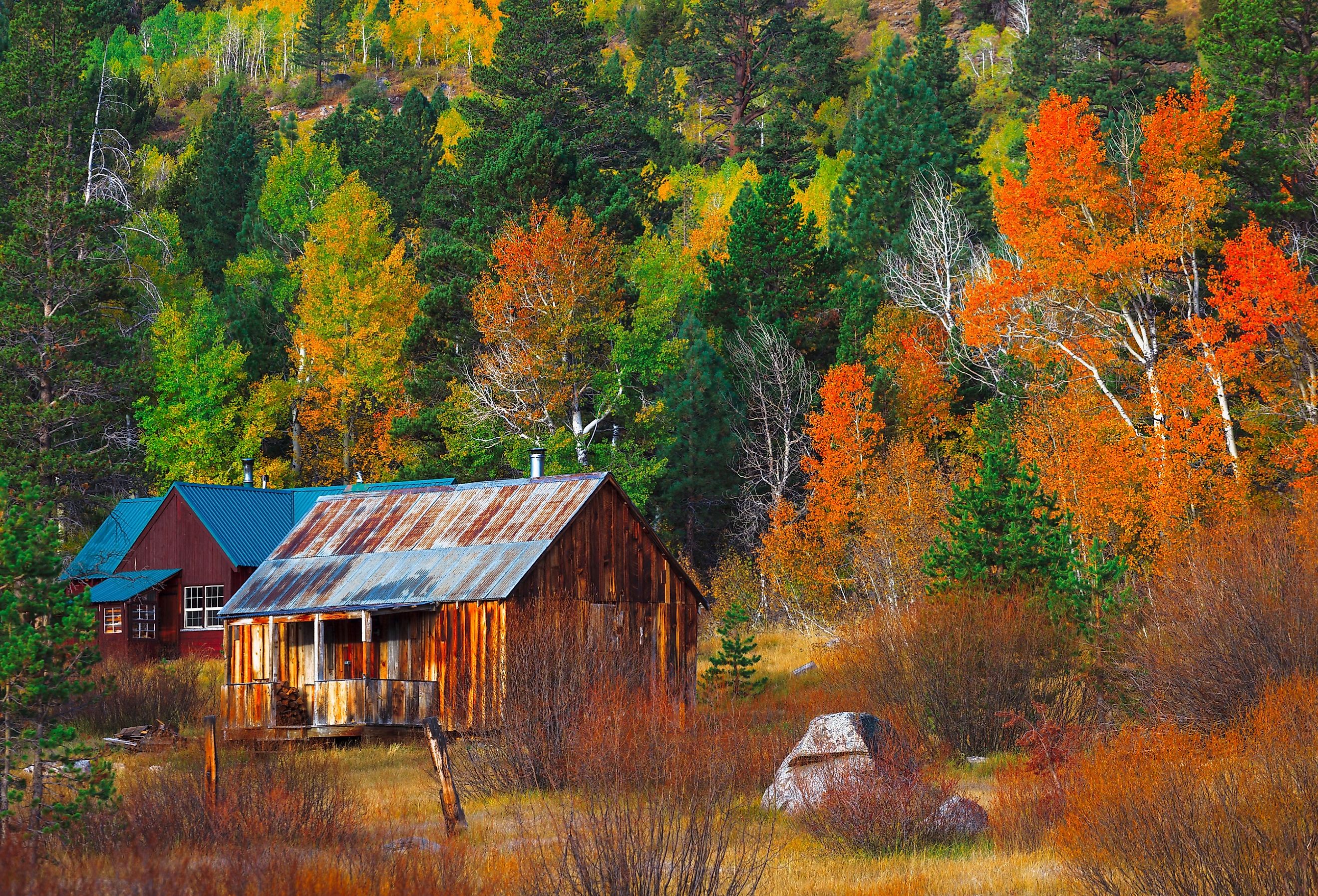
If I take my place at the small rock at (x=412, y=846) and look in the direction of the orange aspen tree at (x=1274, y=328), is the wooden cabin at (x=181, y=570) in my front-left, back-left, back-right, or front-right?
front-left

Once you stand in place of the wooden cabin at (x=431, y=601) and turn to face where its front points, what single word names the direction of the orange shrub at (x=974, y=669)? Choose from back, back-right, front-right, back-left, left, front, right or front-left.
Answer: left

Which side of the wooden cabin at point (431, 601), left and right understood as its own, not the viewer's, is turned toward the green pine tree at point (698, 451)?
back

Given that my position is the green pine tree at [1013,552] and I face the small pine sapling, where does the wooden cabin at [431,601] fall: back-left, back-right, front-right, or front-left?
front-left

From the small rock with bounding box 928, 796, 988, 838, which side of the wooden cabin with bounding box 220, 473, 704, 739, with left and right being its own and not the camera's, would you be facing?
left

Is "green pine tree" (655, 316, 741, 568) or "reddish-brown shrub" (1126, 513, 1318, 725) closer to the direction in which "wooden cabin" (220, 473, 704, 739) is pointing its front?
the reddish-brown shrub

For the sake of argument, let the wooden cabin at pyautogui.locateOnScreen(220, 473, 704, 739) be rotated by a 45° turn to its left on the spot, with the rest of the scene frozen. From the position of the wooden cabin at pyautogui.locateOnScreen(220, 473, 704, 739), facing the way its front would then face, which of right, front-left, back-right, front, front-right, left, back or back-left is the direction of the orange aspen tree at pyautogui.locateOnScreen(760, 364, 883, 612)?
back-left

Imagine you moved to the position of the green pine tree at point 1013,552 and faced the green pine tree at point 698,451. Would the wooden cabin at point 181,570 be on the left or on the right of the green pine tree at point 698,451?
left

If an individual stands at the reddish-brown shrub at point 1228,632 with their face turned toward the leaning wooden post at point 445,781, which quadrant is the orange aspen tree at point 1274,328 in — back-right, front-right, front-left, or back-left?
back-right

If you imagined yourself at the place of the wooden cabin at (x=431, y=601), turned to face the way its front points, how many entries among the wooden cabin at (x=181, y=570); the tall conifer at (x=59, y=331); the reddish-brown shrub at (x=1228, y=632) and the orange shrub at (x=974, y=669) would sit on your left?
2

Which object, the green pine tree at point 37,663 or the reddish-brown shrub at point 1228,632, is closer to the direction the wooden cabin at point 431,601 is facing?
the green pine tree

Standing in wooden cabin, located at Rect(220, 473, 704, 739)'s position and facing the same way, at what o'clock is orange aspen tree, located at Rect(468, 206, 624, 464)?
The orange aspen tree is roughly at 5 o'clock from the wooden cabin.

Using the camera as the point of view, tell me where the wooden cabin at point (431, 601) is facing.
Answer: facing the viewer and to the left of the viewer
